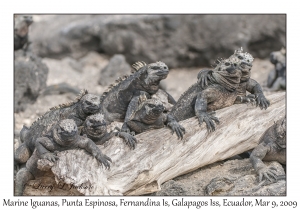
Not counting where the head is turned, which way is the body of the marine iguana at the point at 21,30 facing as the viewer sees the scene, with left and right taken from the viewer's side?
facing to the right of the viewer

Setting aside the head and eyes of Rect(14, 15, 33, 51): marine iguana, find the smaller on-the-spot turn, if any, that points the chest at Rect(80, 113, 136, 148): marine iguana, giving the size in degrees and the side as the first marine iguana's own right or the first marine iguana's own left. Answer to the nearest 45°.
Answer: approximately 90° to the first marine iguana's own right

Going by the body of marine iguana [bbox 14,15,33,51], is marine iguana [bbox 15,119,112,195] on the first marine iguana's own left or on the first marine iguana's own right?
on the first marine iguana's own right

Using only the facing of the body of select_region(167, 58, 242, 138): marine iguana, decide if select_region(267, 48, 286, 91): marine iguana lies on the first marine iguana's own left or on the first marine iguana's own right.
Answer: on the first marine iguana's own left

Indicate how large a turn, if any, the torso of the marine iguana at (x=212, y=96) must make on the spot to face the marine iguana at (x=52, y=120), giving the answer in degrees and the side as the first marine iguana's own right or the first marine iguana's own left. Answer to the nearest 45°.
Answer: approximately 135° to the first marine iguana's own right
